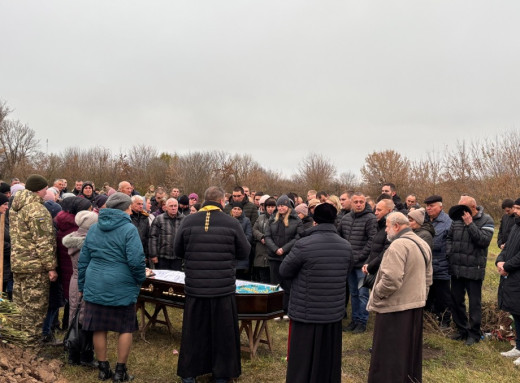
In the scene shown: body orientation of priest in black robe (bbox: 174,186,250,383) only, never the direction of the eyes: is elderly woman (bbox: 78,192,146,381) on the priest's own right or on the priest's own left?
on the priest's own left

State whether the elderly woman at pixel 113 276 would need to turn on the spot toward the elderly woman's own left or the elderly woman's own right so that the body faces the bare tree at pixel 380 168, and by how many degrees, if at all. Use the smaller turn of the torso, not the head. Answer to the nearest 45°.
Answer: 0° — they already face it

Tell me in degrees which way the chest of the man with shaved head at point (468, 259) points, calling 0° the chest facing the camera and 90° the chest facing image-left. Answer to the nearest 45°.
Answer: approximately 45°

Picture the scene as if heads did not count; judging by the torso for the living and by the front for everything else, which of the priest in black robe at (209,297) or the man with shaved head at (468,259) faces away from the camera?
the priest in black robe

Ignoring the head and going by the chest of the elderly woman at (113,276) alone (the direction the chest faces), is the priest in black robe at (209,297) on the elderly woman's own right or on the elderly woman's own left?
on the elderly woman's own right

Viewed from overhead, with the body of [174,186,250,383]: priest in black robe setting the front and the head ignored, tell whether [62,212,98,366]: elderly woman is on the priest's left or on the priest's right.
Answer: on the priest's left

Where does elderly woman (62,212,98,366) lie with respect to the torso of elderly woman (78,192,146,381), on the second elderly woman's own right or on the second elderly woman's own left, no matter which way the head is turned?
on the second elderly woman's own left

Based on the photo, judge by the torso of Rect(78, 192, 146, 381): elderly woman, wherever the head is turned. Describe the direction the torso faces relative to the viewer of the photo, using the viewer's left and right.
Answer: facing away from the viewer and to the right of the viewer

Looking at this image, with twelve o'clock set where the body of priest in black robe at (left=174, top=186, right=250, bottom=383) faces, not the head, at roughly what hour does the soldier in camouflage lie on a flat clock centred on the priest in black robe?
The soldier in camouflage is roughly at 10 o'clock from the priest in black robe.

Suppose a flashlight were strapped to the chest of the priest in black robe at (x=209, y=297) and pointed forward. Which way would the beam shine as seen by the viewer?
away from the camera

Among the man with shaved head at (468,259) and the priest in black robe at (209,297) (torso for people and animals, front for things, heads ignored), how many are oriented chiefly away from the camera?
1
